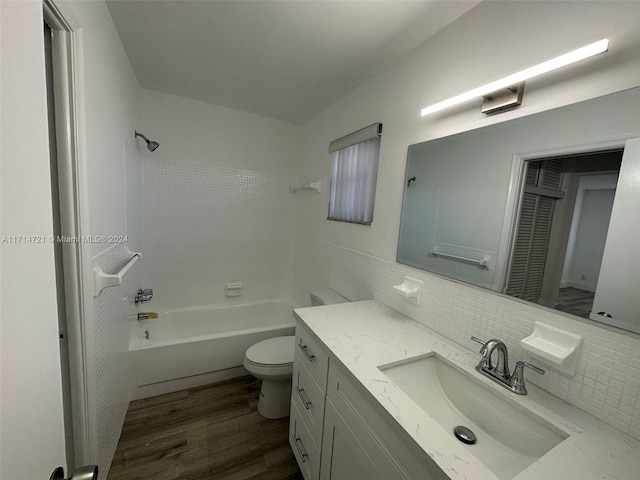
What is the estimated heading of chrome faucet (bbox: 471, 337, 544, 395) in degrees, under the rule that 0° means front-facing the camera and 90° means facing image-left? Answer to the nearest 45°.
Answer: approximately 45°

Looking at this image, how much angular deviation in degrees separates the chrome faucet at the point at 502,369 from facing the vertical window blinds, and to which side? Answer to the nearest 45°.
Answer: approximately 90° to its right

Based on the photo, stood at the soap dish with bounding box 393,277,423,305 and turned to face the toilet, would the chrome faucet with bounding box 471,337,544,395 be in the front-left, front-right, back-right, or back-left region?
back-left

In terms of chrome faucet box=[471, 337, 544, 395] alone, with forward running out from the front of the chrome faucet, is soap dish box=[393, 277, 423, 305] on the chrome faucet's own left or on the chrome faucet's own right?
on the chrome faucet's own right

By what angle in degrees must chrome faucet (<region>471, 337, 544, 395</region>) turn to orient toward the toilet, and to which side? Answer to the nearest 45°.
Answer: approximately 45° to its right

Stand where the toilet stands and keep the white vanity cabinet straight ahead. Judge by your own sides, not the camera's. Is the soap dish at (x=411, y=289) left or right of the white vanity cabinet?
left

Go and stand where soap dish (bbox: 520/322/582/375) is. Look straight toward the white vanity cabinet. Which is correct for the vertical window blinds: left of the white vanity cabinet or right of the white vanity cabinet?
right
